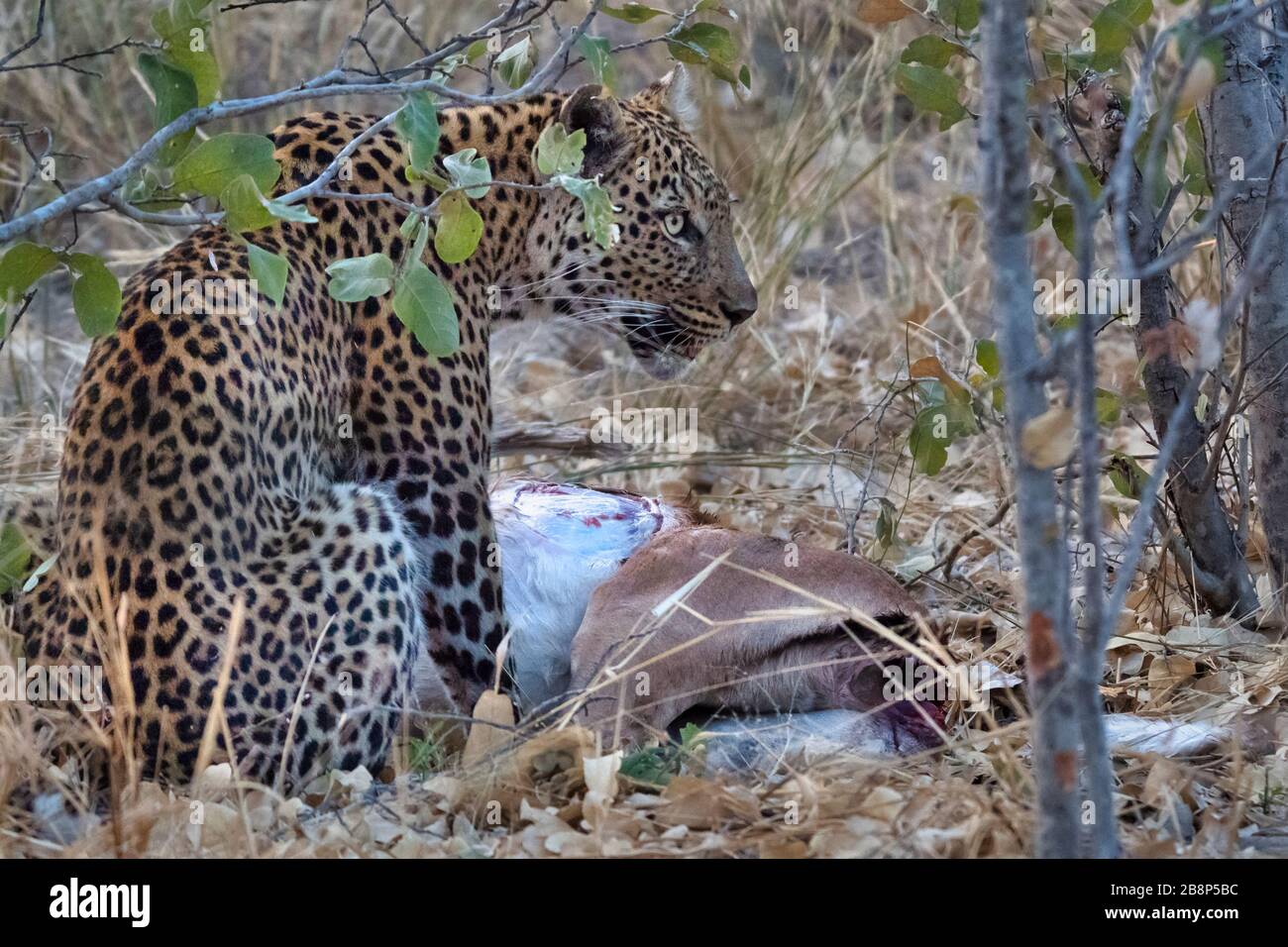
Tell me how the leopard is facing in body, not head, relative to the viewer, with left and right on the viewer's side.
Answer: facing away from the viewer and to the right of the viewer

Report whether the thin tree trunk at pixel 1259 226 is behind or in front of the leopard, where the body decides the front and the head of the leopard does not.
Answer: in front

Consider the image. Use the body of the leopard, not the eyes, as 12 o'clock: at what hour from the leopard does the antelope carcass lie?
The antelope carcass is roughly at 2 o'clock from the leopard.

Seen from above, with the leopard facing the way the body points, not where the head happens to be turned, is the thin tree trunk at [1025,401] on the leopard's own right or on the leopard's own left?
on the leopard's own right
